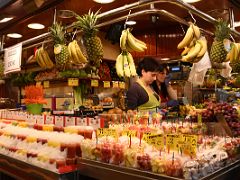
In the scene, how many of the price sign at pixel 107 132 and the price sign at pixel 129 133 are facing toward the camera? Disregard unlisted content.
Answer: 2

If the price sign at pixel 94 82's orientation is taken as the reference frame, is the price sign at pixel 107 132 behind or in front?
in front

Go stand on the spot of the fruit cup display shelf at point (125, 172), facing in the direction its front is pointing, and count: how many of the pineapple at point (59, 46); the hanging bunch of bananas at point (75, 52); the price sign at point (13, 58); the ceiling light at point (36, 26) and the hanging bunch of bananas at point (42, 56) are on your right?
5

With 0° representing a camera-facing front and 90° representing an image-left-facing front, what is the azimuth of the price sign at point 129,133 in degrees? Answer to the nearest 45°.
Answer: approximately 0°

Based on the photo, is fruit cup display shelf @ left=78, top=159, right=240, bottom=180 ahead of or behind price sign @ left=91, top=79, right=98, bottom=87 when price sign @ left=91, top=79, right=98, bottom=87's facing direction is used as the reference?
ahead

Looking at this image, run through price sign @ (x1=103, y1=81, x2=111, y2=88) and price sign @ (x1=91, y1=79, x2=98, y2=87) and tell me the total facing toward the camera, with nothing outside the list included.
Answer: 2

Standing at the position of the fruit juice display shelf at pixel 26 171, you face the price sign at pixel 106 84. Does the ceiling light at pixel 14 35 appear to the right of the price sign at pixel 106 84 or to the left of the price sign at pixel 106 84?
left
